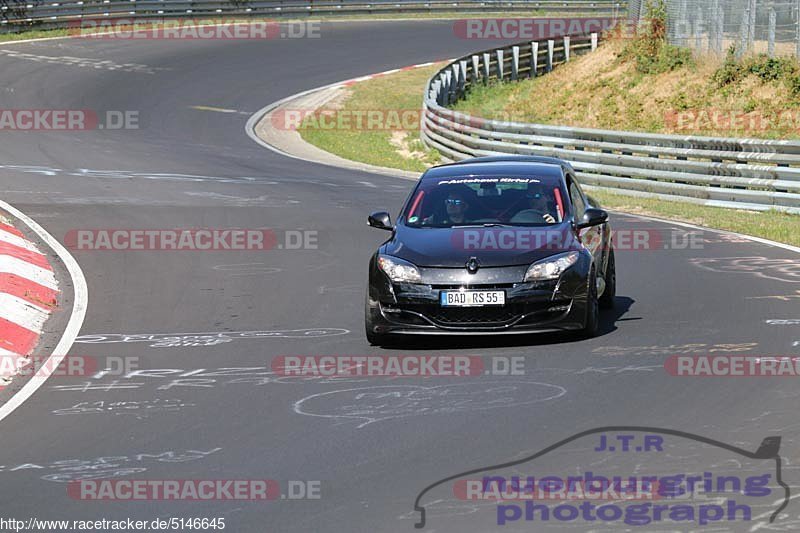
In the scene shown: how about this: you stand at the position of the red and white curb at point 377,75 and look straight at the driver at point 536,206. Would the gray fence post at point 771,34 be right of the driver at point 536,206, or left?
left

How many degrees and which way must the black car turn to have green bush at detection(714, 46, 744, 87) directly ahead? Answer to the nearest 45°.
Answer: approximately 180°

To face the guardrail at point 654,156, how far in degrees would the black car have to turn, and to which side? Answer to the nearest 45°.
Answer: approximately 180°

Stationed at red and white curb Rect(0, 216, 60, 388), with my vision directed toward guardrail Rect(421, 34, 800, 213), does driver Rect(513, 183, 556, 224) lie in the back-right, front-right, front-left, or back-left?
front-right

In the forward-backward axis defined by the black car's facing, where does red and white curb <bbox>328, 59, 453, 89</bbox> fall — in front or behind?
behind

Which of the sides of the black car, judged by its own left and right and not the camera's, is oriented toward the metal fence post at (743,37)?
back

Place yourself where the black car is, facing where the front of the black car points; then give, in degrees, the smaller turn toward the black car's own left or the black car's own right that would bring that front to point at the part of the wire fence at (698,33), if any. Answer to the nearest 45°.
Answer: approximately 180°

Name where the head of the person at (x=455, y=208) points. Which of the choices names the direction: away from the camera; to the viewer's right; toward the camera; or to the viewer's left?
toward the camera

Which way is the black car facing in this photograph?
toward the camera

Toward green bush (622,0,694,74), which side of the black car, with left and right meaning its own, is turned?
back

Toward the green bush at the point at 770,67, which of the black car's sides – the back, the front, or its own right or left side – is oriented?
back

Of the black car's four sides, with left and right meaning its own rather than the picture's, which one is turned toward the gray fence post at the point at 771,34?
back

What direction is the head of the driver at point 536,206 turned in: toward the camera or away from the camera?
toward the camera

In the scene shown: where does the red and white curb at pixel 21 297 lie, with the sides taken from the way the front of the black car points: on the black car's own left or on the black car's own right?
on the black car's own right
